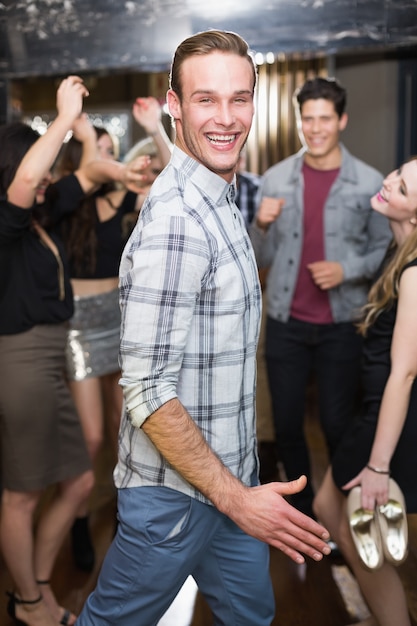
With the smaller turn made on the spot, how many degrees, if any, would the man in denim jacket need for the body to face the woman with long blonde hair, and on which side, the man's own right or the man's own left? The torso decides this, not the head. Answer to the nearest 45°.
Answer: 0° — they already face them

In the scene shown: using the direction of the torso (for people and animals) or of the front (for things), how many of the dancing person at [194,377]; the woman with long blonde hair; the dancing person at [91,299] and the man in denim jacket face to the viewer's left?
1

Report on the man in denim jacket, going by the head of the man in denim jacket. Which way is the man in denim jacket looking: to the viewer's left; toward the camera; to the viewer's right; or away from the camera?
toward the camera

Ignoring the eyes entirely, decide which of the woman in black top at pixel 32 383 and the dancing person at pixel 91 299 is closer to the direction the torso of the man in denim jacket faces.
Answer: the woman in black top

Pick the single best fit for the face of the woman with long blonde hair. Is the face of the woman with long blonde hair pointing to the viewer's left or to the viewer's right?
to the viewer's left

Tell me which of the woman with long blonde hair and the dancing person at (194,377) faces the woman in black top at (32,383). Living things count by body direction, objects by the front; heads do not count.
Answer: the woman with long blonde hair

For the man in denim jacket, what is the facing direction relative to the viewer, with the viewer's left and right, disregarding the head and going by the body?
facing the viewer

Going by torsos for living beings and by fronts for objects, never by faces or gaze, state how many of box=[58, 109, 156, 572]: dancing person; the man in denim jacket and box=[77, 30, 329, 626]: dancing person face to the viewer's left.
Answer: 0

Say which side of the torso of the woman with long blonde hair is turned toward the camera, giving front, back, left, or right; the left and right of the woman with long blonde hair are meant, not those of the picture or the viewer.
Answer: left
